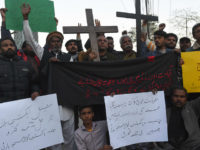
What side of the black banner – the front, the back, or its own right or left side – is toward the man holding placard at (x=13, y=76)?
right

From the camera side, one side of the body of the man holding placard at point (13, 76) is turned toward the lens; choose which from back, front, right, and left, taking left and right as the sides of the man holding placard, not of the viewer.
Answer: front

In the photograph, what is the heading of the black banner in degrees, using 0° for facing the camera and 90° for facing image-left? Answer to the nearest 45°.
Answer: approximately 0°

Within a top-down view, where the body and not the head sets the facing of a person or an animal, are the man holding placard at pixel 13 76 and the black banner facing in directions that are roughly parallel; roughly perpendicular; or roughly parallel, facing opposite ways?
roughly parallel

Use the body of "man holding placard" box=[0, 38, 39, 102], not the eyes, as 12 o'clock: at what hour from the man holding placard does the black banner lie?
The black banner is roughly at 9 o'clock from the man holding placard.

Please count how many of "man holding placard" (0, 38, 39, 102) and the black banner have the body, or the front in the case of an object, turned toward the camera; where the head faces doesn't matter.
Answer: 2

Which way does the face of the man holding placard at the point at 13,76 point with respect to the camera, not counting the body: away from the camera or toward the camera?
toward the camera
